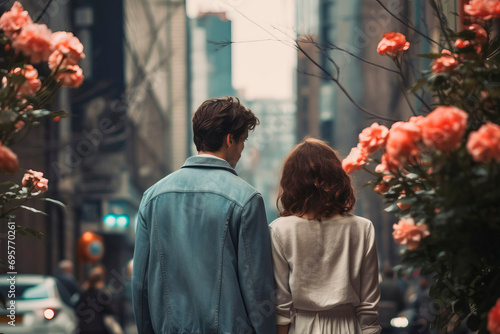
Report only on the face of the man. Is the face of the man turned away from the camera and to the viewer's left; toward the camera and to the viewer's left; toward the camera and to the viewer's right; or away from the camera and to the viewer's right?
away from the camera and to the viewer's right

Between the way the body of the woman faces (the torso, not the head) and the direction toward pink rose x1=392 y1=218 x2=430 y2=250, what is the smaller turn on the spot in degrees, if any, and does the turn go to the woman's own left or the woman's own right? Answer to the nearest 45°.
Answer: approximately 135° to the woman's own right

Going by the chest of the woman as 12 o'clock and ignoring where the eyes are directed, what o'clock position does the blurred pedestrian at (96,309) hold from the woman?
The blurred pedestrian is roughly at 11 o'clock from the woman.

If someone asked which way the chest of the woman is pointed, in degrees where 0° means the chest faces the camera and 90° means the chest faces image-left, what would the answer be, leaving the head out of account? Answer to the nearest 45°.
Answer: approximately 180°

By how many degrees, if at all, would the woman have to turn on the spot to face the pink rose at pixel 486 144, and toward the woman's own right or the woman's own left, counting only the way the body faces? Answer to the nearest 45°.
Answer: approximately 135° to the woman's own right

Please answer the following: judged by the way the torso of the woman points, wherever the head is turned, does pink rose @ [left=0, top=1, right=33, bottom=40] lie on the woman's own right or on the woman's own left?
on the woman's own left

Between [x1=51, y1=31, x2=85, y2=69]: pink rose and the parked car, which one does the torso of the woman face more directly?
the parked car

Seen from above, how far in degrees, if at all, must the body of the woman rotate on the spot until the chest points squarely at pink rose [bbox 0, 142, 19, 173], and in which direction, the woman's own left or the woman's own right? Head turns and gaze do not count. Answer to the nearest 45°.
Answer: approximately 135° to the woman's own left

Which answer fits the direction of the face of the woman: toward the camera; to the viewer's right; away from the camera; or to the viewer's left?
away from the camera

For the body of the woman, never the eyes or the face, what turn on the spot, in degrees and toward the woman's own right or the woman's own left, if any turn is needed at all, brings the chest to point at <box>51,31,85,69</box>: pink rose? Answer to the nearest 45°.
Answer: approximately 90° to the woman's own left
